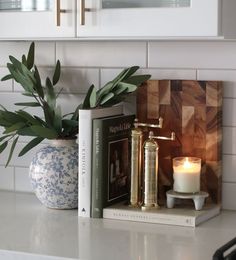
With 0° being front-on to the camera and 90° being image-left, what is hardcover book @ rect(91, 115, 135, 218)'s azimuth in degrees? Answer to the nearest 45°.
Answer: approximately 315°
